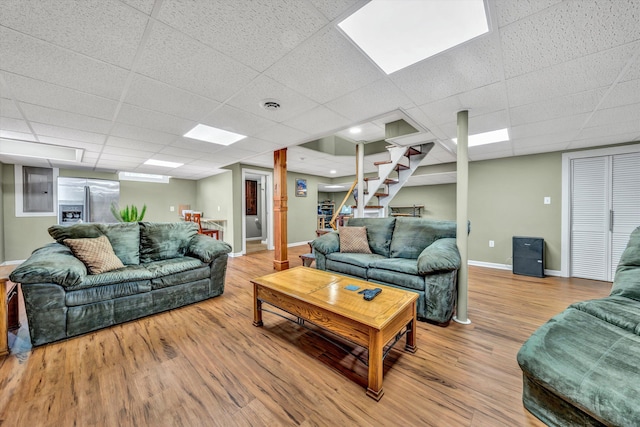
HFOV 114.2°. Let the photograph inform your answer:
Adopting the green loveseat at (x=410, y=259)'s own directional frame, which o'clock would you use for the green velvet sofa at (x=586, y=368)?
The green velvet sofa is roughly at 10 o'clock from the green loveseat.

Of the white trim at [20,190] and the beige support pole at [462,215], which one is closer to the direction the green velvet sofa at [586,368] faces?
the white trim

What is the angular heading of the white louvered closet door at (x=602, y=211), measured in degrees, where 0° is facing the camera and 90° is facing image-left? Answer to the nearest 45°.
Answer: approximately 45°

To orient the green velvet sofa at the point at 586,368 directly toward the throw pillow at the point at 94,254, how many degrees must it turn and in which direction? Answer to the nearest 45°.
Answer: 0° — it already faces it

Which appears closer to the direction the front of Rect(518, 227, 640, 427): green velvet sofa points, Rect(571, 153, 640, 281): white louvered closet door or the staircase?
the staircase
